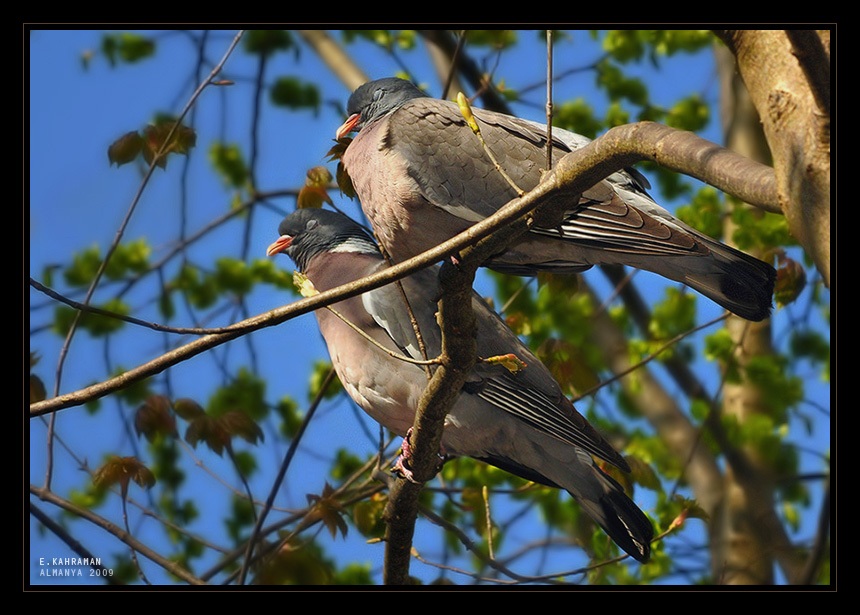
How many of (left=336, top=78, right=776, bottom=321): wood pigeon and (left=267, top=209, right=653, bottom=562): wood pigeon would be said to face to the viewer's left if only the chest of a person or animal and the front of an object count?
2

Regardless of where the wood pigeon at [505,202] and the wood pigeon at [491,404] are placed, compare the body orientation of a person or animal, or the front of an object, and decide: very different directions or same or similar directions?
same or similar directions

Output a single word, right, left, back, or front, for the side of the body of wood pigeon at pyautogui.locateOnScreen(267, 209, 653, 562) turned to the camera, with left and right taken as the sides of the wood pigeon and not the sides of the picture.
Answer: left

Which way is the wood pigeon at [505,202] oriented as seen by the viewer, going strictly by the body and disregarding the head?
to the viewer's left

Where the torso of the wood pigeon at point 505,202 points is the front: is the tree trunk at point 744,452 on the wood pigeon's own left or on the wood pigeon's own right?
on the wood pigeon's own right
